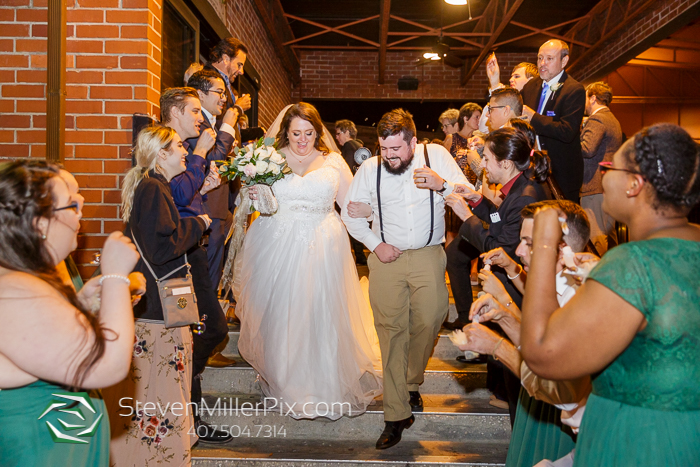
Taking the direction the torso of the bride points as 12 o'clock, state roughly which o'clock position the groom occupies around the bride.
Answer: The groom is roughly at 10 o'clock from the bride.

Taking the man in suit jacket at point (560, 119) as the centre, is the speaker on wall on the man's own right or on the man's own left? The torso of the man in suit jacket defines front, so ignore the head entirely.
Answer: on the man's own right

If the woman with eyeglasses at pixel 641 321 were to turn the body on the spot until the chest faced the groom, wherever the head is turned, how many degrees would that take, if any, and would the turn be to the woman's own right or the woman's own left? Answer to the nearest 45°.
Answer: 0° — they already face them

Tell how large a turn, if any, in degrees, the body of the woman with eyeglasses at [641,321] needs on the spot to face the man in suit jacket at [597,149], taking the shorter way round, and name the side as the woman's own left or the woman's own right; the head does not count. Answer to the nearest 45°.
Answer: approximately 45° to the woman's own right

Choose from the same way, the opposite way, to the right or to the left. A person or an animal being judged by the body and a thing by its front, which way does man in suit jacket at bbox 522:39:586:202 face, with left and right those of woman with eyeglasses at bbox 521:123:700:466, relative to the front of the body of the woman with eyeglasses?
to the left

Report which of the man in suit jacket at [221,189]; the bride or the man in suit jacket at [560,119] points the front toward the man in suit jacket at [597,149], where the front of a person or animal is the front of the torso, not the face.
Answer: the man in suit jacket at [221,189]

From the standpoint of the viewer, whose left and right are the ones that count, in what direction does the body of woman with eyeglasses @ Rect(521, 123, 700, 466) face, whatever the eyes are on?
facing away from the viewer and to the left of the viewer

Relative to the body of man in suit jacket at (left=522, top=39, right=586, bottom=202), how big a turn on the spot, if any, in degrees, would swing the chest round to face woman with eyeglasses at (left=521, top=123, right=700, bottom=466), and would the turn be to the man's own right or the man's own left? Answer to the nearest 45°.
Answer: approximately 45° to the man's own left

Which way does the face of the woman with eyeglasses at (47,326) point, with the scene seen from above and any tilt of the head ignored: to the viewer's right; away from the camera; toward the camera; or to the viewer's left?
to the viewer's right

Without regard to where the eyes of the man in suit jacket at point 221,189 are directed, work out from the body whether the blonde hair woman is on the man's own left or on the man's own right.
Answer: on the man's own right

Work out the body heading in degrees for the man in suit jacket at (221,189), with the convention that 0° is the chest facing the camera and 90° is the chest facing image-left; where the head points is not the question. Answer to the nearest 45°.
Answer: approximately 270°

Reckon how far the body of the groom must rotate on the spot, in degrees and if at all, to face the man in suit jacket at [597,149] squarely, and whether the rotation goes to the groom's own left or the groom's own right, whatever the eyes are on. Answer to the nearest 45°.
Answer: approximately 135° to the groom's own left

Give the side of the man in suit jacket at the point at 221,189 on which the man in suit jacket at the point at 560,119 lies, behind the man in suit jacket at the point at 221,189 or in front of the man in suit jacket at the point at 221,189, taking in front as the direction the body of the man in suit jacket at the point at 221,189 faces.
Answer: in front

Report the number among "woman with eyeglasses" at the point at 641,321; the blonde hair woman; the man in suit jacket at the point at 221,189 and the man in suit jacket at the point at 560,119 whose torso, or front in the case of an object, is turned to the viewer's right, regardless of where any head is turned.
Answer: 2

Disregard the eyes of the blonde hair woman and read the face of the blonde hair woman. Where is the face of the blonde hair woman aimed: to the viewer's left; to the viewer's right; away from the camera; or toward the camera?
to the viewer's right

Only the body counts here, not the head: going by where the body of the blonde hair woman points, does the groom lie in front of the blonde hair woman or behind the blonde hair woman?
in front
